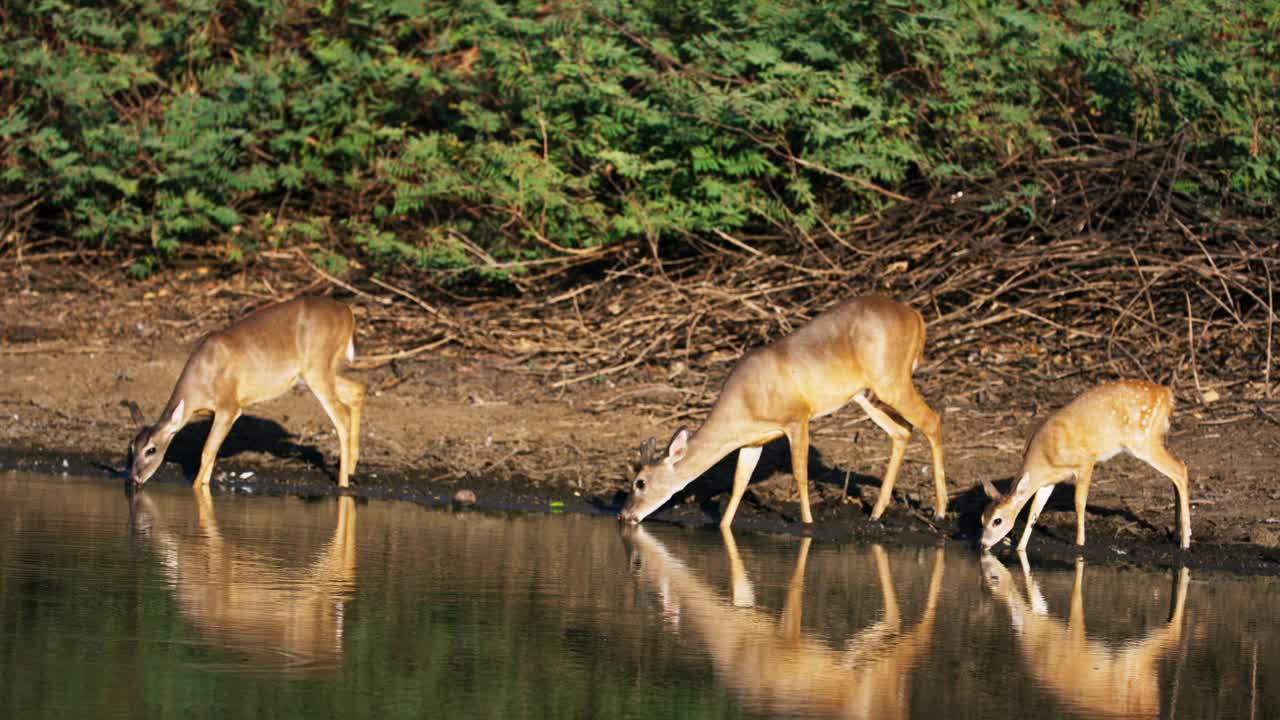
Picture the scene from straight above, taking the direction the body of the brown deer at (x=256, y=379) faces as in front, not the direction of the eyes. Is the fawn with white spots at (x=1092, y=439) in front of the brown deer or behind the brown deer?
behind

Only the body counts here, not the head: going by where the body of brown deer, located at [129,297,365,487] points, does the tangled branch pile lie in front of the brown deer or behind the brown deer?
behind

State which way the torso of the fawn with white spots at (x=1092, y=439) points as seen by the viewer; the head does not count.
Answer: to the viewer's left

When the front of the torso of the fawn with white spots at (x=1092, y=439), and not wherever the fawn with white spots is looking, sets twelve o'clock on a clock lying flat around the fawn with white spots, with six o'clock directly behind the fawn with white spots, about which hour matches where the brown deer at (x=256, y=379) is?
The brown deer is roughly at 12 o'clock from the fawn with white spots.

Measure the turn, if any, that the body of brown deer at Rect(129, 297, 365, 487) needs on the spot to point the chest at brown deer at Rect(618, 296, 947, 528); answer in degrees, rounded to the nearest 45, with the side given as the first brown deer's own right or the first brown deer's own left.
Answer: approximately 135° to the first brown deer's own left

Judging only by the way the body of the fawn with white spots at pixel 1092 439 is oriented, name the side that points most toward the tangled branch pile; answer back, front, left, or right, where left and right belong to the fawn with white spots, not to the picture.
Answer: right

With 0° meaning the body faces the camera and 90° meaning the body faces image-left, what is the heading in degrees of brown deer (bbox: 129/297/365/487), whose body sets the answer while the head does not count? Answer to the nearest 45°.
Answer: approximately 90°

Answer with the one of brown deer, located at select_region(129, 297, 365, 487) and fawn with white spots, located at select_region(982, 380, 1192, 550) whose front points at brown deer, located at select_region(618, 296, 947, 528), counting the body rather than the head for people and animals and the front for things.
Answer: the fawn with white spots

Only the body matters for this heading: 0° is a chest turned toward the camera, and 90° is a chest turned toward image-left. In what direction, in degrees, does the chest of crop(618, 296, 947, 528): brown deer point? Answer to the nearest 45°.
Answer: approximately 90°
